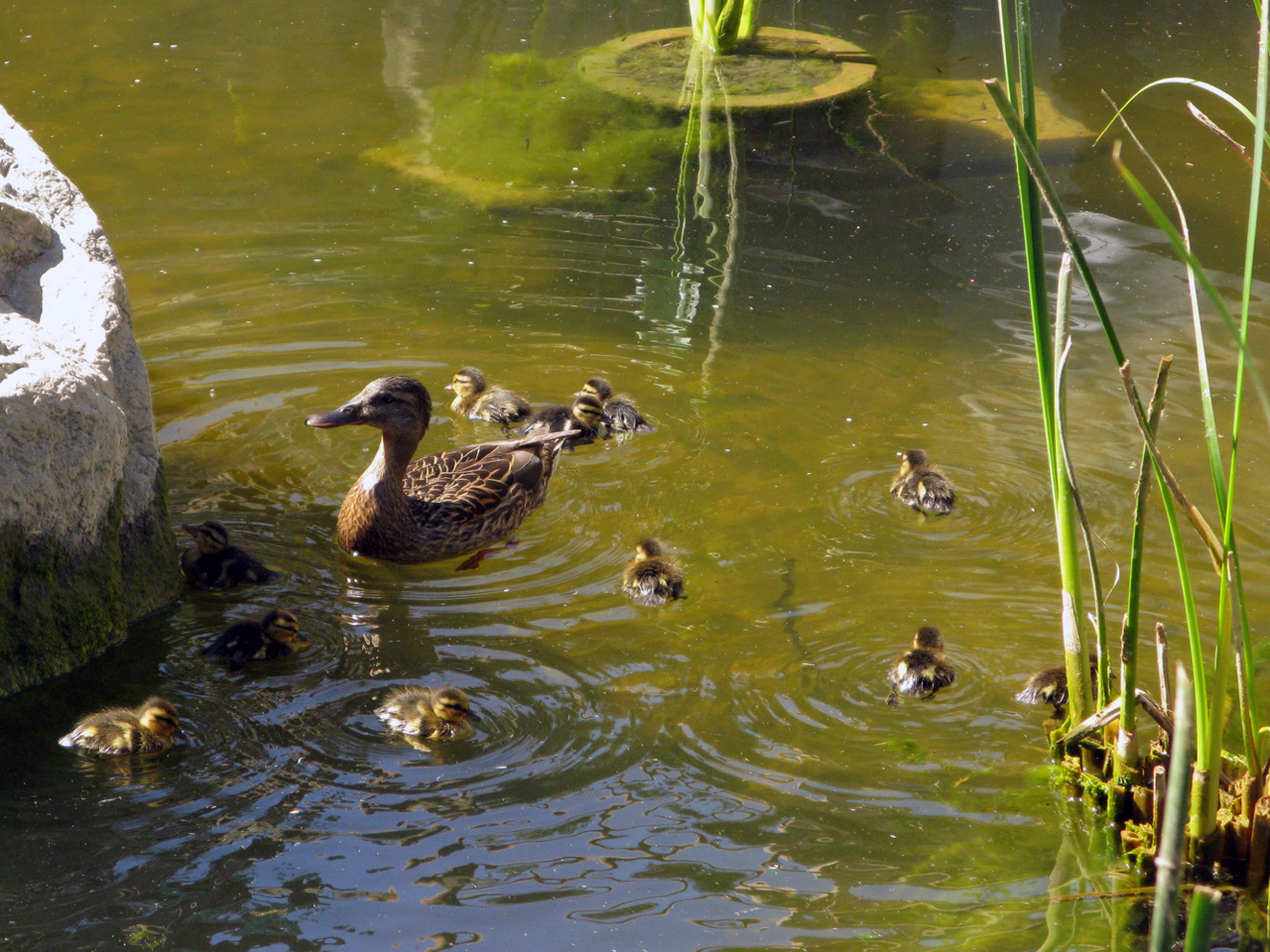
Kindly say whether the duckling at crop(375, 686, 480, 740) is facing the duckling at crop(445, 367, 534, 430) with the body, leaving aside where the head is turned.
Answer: no

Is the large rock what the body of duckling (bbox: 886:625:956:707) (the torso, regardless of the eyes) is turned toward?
no

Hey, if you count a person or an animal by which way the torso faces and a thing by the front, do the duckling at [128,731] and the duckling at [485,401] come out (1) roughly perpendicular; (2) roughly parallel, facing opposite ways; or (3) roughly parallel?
roughly parallel, facing opposite ways

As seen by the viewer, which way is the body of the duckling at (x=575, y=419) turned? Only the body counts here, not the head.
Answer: to the viewer's right

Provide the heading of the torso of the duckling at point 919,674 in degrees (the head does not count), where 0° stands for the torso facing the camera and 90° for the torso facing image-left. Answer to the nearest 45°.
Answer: approximately 180°

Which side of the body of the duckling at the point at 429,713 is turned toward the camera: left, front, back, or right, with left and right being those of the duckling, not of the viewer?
right

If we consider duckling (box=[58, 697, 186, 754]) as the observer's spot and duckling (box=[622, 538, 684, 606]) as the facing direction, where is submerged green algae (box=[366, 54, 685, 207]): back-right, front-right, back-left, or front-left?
front-left

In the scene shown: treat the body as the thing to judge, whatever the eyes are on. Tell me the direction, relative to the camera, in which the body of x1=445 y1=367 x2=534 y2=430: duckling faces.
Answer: to the viewer's left

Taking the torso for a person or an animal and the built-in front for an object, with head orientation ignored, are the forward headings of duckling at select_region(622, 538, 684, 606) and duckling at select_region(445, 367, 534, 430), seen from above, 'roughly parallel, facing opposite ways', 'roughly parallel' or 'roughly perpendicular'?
roughly perpendicular

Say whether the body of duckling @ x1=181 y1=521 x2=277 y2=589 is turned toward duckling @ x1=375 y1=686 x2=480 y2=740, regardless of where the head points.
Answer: no

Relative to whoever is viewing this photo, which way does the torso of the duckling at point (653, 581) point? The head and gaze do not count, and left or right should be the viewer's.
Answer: facing away from the viewer

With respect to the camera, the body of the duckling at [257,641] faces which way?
to the viewer's right

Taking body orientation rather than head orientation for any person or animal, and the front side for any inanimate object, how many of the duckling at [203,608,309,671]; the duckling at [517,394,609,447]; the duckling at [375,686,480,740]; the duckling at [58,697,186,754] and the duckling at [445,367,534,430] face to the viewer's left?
1
